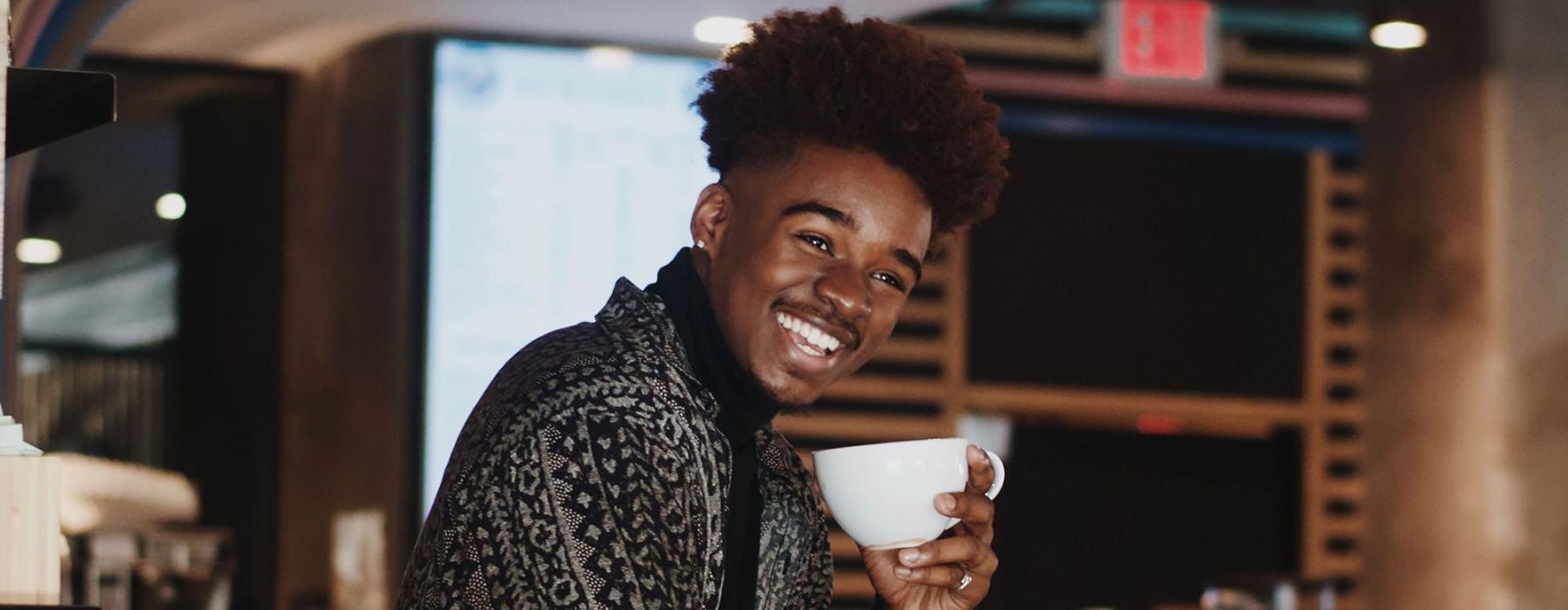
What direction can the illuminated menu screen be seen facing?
toward the camera

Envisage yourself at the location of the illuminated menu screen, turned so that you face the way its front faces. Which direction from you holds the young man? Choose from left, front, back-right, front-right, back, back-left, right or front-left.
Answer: front

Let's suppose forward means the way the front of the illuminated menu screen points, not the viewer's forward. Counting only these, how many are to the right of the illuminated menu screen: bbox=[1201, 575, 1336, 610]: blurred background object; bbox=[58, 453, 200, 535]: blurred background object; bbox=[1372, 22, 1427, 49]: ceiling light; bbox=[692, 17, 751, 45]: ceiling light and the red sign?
1

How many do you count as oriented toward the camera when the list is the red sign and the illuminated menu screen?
2

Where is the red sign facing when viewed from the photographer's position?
facing the viewer

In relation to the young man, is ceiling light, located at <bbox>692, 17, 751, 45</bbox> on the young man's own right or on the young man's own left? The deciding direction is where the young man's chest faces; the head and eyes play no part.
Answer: on the young man's own left

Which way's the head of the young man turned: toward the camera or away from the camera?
toward the camera

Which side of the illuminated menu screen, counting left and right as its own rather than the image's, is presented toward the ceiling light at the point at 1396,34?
left

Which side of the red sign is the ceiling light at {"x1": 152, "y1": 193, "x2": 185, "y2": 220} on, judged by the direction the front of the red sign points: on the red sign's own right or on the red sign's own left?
on the red sign's own right

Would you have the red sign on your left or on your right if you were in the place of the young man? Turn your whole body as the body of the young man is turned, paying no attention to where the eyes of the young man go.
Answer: on your left

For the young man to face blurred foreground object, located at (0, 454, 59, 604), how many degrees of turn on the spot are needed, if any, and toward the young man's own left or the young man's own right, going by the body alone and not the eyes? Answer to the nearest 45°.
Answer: approximately 90° to the young man's own right
